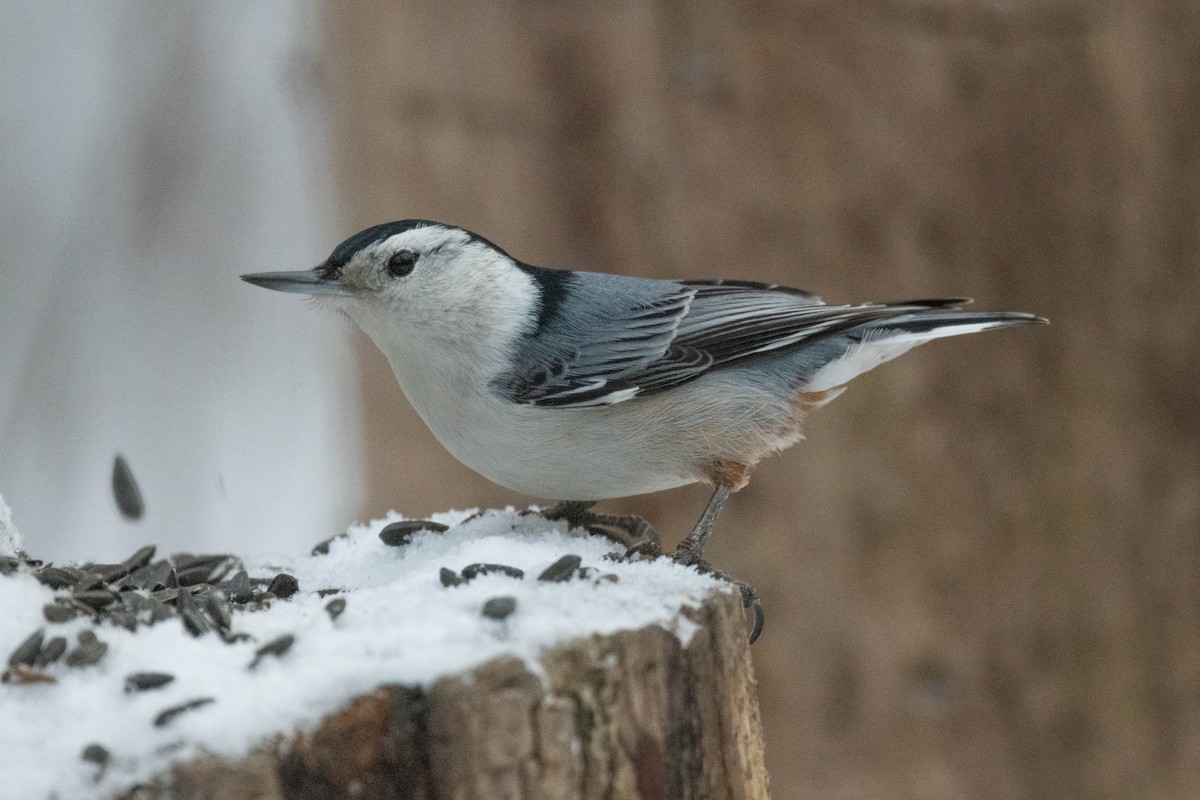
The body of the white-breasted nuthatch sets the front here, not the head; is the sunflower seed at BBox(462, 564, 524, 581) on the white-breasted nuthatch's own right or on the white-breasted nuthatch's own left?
on the white-breasted nuthatch's own left

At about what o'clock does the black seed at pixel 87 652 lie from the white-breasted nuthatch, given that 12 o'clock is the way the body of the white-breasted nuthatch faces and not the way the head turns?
The black seed is roughly at 10 o'clock from the white-breasted nuthatch.

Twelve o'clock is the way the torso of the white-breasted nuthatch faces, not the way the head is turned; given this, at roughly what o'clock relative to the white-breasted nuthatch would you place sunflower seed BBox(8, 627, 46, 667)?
The sunflower seed is roughly at 10 o'clock from the white-breasted nuthatch.

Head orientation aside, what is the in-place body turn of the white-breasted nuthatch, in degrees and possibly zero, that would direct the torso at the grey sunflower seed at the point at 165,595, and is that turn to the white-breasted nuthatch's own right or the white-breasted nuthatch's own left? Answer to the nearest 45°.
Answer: approximately 45° to the white-breasted nuthatch's own left

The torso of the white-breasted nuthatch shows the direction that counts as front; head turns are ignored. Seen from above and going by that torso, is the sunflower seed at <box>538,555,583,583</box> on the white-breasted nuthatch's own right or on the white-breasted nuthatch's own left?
on the white-breasted nuthatch's own left

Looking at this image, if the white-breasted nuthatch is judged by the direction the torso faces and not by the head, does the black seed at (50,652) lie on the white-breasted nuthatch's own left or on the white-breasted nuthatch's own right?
on the white-breasted nuthatch's own left

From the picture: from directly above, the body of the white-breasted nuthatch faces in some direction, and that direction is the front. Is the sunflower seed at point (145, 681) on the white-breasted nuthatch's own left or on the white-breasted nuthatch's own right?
on the white-breasted nuthatch's own left

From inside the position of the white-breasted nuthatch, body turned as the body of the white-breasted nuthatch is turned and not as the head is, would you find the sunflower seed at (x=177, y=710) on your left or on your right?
on your left

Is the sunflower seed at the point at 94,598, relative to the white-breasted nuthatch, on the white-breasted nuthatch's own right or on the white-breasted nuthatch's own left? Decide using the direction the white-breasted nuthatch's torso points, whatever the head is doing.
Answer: on the white-breasted nuthatch's own left

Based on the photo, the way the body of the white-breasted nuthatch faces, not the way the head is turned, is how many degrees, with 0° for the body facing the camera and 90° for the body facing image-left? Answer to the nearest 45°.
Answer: approximately 90°
